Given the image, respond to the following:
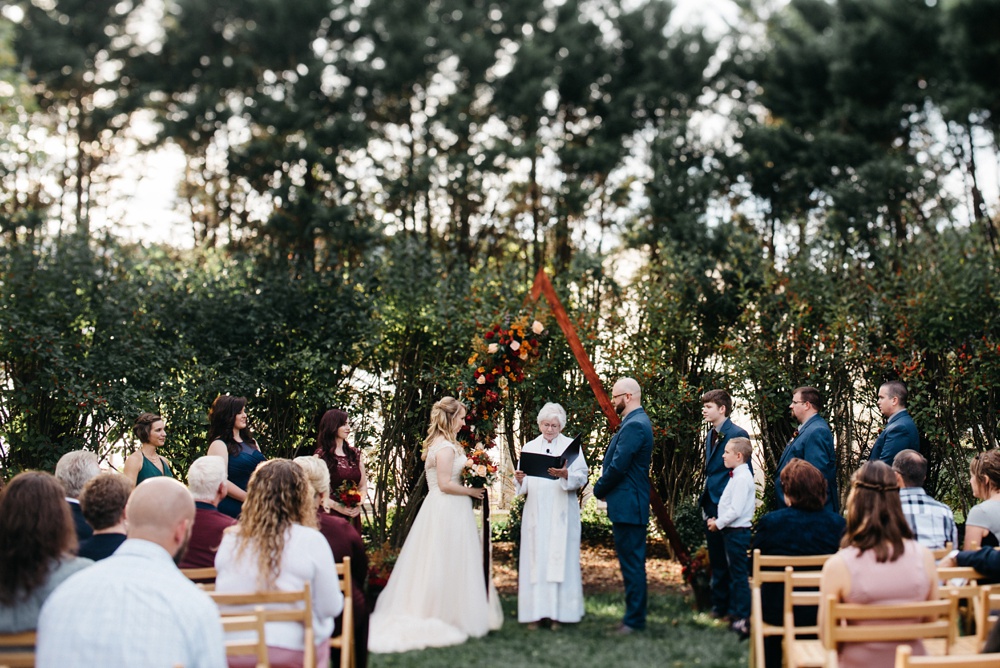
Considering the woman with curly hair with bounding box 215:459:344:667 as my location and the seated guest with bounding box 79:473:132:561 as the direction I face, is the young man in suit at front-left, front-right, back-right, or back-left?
back-right

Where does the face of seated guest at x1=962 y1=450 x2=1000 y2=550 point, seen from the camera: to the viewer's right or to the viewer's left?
to the viewer's left

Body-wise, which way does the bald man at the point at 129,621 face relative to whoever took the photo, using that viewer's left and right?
facing away from the viewer and to the right of the viewer

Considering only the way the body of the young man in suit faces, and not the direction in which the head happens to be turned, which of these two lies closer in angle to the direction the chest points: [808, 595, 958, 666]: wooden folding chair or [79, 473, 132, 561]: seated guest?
the seated guest

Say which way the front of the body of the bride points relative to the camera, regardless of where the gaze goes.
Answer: to the viewer's right

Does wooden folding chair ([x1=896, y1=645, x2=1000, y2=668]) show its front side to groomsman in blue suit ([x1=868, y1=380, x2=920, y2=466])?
yes

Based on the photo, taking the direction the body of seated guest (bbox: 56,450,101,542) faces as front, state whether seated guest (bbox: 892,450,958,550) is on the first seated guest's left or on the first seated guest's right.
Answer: on the first seated guest's right

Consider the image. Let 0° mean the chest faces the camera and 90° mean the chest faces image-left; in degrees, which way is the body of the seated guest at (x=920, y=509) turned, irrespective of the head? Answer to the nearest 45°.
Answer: approximately 135°

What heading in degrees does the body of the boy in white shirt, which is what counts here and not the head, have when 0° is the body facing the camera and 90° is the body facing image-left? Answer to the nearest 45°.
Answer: approximately 90°

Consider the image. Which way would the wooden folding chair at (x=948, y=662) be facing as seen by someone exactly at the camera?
facing away from the viewer

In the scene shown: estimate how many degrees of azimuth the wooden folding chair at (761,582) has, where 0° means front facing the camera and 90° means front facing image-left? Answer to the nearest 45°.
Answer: approximately 180°

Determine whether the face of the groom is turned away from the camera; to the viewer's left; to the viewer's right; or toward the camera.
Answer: to the viewer's left

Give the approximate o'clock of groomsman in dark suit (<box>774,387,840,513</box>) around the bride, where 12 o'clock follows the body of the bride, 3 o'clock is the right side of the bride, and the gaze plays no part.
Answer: The groomsman in dark suit is roughly at 12 o'clock from the bride.

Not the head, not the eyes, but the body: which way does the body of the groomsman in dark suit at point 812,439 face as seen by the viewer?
to the viewer's left
